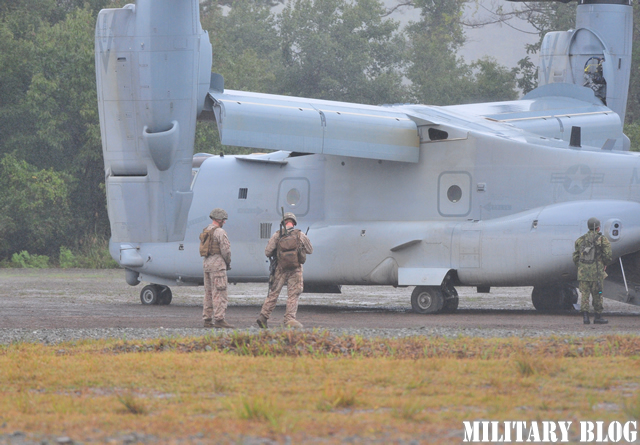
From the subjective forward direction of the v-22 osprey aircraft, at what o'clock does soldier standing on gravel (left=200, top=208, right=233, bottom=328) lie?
The soldier standing on gravel is roughly at 9 o'clock from the v-22 osprey aircraft.

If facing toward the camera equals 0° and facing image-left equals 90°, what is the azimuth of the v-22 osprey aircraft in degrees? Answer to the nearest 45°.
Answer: approximately 135°

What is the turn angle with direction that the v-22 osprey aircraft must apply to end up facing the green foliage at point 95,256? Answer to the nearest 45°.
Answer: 0° — it already faces it

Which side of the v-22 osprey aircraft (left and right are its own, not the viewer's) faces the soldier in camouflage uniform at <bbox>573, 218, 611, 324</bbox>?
back

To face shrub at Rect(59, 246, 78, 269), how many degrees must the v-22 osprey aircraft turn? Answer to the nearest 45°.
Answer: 0° — it already faces it

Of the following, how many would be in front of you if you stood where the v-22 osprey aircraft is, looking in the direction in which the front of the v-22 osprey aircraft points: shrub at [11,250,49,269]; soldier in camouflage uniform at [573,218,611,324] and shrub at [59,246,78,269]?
2

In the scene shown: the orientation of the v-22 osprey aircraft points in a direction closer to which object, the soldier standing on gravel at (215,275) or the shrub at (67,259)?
the shrub

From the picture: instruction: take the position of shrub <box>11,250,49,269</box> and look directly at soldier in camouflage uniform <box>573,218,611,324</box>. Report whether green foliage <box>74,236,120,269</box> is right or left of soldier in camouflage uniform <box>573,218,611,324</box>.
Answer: left
